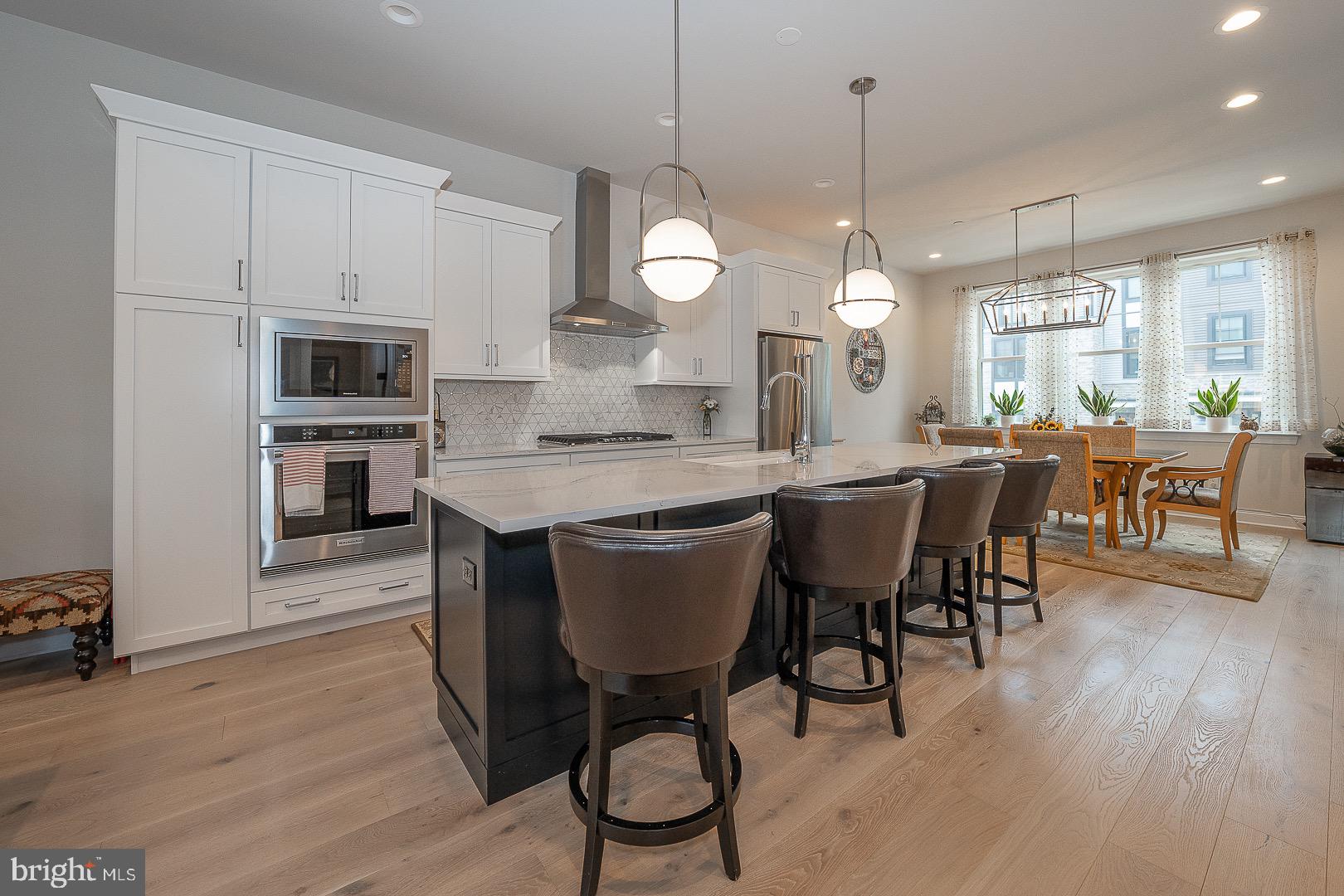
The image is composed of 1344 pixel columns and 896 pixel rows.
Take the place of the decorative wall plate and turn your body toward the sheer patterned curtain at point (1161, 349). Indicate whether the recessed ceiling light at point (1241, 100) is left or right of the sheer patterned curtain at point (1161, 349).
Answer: right

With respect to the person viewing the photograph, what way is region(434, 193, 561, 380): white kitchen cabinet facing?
facing the viewer and to the right of the viewer

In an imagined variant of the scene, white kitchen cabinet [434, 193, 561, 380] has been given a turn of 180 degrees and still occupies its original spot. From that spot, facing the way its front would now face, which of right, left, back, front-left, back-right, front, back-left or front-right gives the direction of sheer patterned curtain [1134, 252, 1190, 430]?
back-right

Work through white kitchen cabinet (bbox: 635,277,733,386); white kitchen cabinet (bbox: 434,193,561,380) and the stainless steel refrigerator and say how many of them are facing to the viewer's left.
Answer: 0

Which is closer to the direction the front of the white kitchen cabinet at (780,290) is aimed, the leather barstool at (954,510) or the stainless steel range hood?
the leather barstool

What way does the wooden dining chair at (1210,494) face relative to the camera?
to the viewer's left

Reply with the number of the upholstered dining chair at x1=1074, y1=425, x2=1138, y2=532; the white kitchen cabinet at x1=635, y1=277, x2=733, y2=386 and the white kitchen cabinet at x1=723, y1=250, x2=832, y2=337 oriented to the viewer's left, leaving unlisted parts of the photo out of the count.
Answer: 0

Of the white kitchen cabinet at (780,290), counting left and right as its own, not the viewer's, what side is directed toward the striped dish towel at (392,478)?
right

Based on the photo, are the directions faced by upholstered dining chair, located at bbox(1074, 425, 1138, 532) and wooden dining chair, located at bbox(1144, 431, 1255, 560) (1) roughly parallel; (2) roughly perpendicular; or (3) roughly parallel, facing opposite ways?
roughly perpendicular

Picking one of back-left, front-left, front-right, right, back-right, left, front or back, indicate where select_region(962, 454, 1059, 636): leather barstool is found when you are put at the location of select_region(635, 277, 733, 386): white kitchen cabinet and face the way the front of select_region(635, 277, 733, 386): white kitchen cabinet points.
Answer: front

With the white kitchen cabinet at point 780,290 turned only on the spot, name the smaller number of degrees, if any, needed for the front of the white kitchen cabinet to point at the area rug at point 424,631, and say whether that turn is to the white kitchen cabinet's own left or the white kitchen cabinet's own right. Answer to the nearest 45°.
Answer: approximately 90° to the white kitchen cabinet's own right

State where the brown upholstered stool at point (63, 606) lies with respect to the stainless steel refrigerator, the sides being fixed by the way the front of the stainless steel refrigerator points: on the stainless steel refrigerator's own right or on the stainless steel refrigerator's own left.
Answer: on the stainless steel refrigerator's own right

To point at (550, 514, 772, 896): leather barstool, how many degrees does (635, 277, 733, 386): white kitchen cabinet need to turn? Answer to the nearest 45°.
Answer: approximately 45° to its right

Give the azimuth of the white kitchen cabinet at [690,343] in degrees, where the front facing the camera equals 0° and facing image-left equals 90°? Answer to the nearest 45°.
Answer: approximately 315°

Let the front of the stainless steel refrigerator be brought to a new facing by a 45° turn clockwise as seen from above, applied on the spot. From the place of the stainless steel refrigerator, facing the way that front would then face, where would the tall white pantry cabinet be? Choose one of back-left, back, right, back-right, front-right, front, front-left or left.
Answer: front-right
